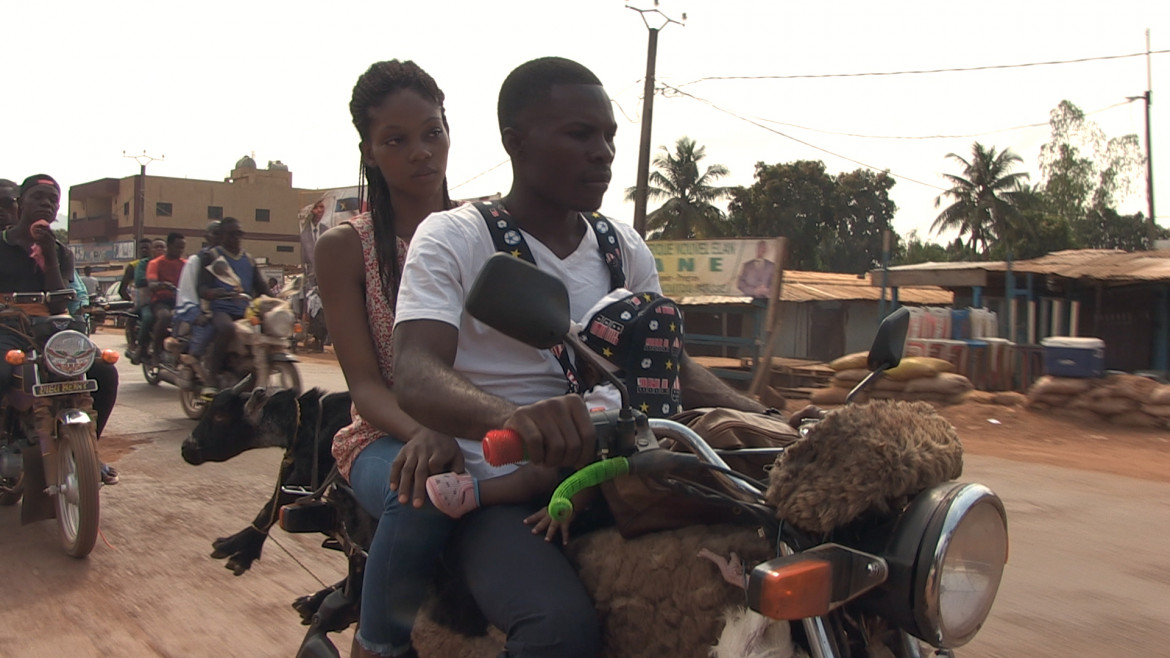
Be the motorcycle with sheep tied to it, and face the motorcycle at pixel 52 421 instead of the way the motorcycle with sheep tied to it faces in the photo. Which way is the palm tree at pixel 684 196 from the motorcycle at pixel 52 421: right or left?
right

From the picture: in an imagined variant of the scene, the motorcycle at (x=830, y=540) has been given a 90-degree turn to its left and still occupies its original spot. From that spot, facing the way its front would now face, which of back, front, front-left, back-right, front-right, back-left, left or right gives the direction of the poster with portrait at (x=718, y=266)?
front-left

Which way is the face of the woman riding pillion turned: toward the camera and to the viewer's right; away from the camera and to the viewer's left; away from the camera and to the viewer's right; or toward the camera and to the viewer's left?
toward the camera and to the viewer's right

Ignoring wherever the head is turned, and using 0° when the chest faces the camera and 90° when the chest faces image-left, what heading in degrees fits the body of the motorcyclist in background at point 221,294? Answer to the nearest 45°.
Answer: approximately 315°

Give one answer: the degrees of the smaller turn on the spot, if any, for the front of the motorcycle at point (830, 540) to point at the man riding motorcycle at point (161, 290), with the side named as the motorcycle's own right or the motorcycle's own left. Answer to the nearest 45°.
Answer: approximately 180°

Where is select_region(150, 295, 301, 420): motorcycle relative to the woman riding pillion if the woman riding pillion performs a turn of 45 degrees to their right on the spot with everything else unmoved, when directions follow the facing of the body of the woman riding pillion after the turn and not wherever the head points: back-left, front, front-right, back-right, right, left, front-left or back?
back

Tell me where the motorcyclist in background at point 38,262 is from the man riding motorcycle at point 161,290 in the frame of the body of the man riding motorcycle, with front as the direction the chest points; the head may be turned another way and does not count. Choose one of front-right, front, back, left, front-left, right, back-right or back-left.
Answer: front-right

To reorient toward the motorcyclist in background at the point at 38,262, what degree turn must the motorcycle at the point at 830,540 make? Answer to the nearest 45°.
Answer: approximately 180°

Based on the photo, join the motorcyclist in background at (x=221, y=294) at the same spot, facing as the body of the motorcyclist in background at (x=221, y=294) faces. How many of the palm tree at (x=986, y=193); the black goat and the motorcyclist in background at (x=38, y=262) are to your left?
1

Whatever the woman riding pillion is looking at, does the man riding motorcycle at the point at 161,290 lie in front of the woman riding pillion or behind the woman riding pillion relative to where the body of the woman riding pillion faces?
behind
